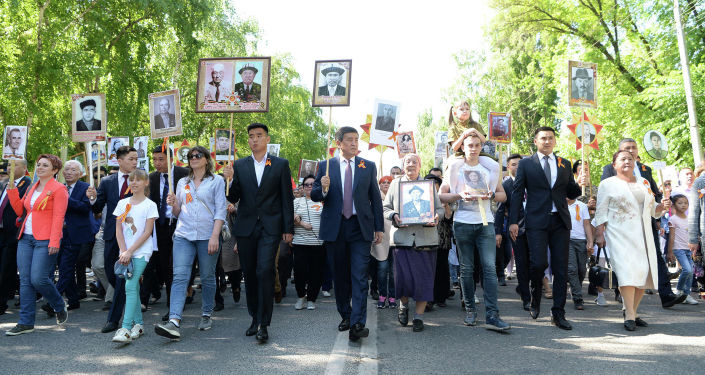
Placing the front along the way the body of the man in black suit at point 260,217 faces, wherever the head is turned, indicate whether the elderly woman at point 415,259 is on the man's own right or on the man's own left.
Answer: on the man's own left

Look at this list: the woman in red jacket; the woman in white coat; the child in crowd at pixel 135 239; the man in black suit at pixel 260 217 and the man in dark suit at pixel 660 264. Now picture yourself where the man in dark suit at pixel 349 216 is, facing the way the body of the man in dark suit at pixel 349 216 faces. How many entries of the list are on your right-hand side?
3

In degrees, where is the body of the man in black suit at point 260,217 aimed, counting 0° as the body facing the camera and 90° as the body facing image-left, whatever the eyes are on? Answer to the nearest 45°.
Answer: approximately 0°

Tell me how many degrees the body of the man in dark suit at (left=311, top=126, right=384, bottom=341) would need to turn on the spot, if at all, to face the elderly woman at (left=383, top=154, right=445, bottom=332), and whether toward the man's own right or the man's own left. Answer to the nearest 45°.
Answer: approximately 135° to the man's own left

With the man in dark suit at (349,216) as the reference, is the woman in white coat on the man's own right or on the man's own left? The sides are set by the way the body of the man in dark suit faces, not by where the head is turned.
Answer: on the man's own left

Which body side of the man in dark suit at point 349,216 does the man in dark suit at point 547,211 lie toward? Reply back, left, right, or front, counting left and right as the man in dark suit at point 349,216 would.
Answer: left

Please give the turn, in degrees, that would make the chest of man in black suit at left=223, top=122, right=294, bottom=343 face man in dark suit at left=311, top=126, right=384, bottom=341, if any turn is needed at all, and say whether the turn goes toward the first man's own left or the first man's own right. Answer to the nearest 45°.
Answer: approximately 90° to the first man's own left

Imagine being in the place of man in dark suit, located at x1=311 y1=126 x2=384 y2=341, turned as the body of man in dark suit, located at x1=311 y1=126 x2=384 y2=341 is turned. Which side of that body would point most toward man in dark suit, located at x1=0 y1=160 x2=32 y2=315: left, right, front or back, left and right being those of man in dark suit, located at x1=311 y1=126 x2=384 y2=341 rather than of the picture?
right

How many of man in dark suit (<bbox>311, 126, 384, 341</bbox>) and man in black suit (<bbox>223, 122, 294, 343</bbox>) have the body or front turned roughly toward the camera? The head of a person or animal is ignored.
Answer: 2

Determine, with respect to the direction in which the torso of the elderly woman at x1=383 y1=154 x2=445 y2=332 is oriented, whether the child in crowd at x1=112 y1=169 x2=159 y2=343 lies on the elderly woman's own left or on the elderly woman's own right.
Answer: on the elderly woman's own right
